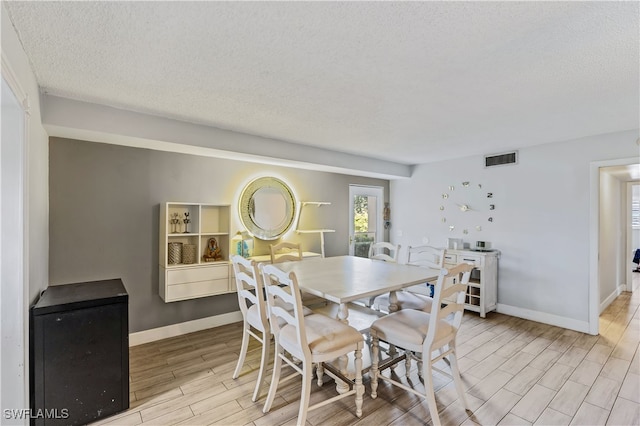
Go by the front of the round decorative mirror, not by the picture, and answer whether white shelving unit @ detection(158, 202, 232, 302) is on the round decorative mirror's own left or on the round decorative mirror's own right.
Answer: on the round decorative mirror's own right

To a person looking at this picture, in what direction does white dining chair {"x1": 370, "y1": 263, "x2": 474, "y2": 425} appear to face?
facing away from the viewer and to the left of the viewer

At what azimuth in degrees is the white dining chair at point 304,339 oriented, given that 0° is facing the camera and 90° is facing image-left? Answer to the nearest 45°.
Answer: approximately 225°

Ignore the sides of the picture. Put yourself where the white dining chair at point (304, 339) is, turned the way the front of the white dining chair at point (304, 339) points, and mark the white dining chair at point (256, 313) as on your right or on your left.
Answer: on your left

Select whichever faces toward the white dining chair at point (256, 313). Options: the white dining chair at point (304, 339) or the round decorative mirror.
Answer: the round decorative mirror

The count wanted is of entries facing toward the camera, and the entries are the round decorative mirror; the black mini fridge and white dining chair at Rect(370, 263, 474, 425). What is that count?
2

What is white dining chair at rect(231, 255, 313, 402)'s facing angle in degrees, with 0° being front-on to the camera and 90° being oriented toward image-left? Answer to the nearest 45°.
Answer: approximately 225°
